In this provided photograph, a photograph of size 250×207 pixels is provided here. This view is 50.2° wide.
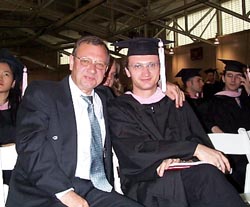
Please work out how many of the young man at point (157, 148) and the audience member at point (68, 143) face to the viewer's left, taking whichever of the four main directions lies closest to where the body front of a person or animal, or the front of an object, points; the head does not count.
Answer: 0

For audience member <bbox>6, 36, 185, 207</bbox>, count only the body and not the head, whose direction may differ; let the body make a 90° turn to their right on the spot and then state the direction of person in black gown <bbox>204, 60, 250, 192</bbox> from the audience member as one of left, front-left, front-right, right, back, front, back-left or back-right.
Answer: back

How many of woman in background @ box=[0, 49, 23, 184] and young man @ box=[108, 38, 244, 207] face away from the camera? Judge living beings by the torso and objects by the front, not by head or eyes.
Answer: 0

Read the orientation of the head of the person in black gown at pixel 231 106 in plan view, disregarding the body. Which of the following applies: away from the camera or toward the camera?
toward the camera

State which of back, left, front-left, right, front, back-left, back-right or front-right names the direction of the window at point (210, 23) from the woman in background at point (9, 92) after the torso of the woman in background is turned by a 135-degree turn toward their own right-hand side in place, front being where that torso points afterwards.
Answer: front-right

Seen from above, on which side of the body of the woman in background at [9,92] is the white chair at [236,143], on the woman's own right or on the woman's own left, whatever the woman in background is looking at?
on the woman's own left

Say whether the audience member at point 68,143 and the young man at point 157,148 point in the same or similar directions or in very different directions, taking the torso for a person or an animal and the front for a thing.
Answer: same or similar directions

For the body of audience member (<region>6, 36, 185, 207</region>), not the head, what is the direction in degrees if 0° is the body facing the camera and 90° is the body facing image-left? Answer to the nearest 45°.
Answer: approximately 315°

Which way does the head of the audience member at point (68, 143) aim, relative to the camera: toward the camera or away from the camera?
toward the camera

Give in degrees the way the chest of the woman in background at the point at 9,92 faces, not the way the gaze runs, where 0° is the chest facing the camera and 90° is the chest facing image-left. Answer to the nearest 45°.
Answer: approximately 45°

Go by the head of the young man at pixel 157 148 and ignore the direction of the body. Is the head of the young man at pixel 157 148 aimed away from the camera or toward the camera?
toward the camera

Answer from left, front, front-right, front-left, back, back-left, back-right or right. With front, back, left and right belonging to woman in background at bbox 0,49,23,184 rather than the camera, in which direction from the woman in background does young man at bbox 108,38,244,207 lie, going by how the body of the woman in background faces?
left

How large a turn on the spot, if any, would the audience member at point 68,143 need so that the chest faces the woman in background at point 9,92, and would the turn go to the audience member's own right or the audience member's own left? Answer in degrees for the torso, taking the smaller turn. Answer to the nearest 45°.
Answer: approximately 180°

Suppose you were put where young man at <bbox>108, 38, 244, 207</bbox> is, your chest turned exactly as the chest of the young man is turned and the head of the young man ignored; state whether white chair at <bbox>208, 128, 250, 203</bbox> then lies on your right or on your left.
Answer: on your left

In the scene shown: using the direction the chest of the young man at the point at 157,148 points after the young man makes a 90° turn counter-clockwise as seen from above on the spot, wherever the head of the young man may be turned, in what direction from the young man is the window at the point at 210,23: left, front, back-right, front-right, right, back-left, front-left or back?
front-left
